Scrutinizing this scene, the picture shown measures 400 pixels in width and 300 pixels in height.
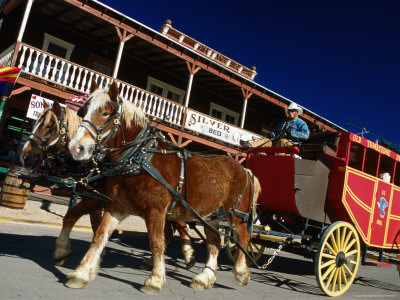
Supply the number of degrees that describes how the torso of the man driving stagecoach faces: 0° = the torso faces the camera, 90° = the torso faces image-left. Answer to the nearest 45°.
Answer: approximately 45°

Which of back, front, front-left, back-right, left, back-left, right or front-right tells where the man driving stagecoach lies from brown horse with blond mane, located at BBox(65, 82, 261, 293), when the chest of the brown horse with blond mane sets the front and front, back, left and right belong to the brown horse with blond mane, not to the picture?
back

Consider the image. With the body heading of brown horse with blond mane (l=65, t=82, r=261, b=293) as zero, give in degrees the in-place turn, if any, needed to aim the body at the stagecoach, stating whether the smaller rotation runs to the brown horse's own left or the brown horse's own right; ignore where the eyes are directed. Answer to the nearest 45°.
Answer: approximately 180°

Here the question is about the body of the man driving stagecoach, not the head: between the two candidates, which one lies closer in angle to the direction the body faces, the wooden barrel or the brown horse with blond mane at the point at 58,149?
the brown horse with blond mane

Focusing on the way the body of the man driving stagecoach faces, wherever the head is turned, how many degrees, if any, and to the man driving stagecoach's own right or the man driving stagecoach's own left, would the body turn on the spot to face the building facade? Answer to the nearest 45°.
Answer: approximately 90° to the man driving stagecoach's own right
